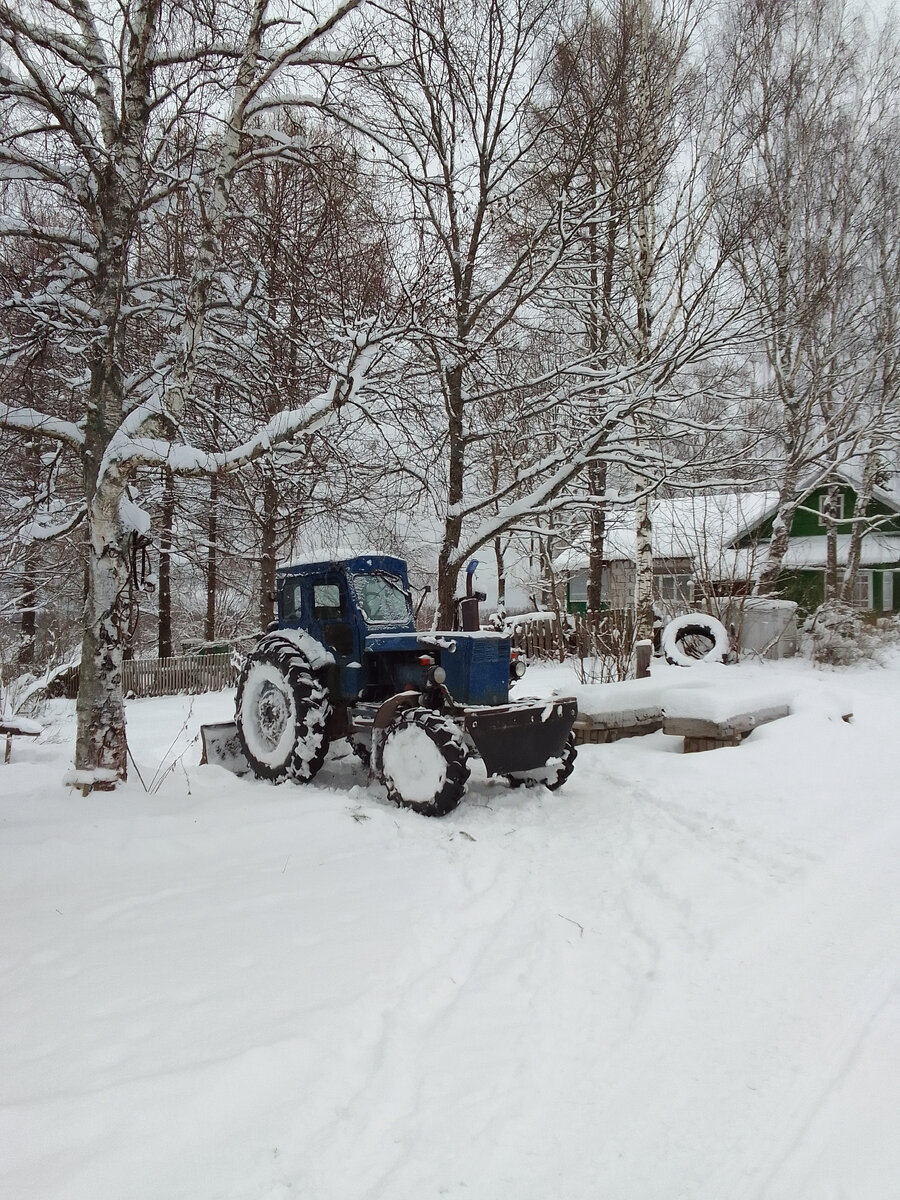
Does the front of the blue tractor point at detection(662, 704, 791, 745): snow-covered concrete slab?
no

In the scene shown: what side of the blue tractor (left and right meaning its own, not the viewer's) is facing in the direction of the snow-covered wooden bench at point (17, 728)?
back

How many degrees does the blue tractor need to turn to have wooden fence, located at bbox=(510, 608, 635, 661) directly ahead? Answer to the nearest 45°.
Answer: approximately 90° to its left

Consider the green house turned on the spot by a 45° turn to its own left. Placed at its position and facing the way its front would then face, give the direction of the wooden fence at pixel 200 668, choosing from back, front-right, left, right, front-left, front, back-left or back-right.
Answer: right

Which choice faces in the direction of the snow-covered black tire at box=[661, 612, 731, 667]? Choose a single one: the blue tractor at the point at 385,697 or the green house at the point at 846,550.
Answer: the green house

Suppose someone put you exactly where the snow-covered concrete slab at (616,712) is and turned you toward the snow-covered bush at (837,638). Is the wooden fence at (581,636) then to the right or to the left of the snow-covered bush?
left

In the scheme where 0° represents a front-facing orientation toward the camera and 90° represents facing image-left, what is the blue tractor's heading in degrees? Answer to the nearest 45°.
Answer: approximately 315°

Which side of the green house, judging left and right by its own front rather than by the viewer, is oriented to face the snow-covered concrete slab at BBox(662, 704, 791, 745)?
front

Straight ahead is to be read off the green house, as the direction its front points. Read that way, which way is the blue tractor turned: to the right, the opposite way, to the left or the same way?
to the left

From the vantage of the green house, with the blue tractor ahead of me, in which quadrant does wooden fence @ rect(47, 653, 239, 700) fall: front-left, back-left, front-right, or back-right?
front-right

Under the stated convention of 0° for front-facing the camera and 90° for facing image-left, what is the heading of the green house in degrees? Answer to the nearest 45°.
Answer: approximately 0°

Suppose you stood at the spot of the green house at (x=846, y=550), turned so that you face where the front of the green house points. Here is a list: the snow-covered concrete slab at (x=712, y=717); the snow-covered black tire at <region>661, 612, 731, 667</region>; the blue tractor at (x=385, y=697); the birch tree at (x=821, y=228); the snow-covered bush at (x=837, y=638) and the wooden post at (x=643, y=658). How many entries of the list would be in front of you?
6

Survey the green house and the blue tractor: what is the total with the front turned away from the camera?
0
